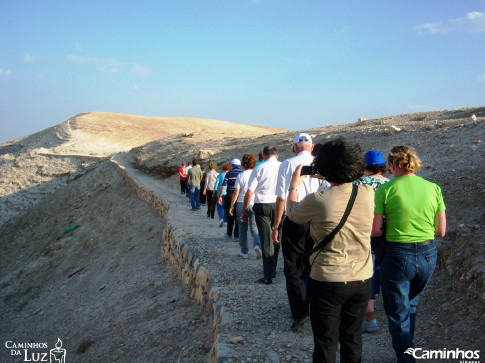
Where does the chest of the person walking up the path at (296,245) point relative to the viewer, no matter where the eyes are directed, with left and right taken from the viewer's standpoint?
facing away from the viewer

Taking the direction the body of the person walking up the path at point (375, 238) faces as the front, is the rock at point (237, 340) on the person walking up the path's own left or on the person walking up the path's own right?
on the person walking up the path's own left

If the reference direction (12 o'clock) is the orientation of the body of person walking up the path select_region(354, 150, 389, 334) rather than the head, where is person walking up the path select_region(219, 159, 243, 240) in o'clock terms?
person walking up the path select_region(219, 159, 243, 240) is roughly at 11 o'clock from person walking up the path select_region(354, 150, 389, 334).

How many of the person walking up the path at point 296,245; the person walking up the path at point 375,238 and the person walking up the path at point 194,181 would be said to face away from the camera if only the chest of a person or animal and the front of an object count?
3

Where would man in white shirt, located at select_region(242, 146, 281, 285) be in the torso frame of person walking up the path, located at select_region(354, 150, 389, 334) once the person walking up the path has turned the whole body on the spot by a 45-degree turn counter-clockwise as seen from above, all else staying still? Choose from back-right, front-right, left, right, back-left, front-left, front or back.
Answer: front

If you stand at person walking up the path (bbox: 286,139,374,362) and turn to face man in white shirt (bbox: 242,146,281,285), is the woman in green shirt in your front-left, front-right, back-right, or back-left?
front-right

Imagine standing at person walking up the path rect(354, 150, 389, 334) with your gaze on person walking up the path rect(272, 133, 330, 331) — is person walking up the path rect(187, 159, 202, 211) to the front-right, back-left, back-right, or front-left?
front-right

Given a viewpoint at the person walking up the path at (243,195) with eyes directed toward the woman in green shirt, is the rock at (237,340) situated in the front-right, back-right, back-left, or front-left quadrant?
front-right

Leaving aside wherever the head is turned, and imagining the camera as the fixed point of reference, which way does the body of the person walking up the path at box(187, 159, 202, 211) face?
away from the camera

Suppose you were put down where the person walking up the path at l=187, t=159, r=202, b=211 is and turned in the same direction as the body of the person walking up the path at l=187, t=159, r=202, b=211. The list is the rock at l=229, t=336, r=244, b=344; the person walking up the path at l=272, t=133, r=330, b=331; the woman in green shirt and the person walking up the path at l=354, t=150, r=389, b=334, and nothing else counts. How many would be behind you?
4

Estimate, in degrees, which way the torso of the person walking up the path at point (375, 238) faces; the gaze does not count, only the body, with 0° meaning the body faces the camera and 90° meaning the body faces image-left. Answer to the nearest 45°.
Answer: approximately 180°

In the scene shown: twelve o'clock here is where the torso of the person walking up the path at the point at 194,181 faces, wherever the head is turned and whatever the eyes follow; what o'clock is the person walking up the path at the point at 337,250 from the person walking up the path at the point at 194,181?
the person walking up the path at the point at 337,250 is roughly at 6 o'clock from the person walking up the path at the point at 194,181.
